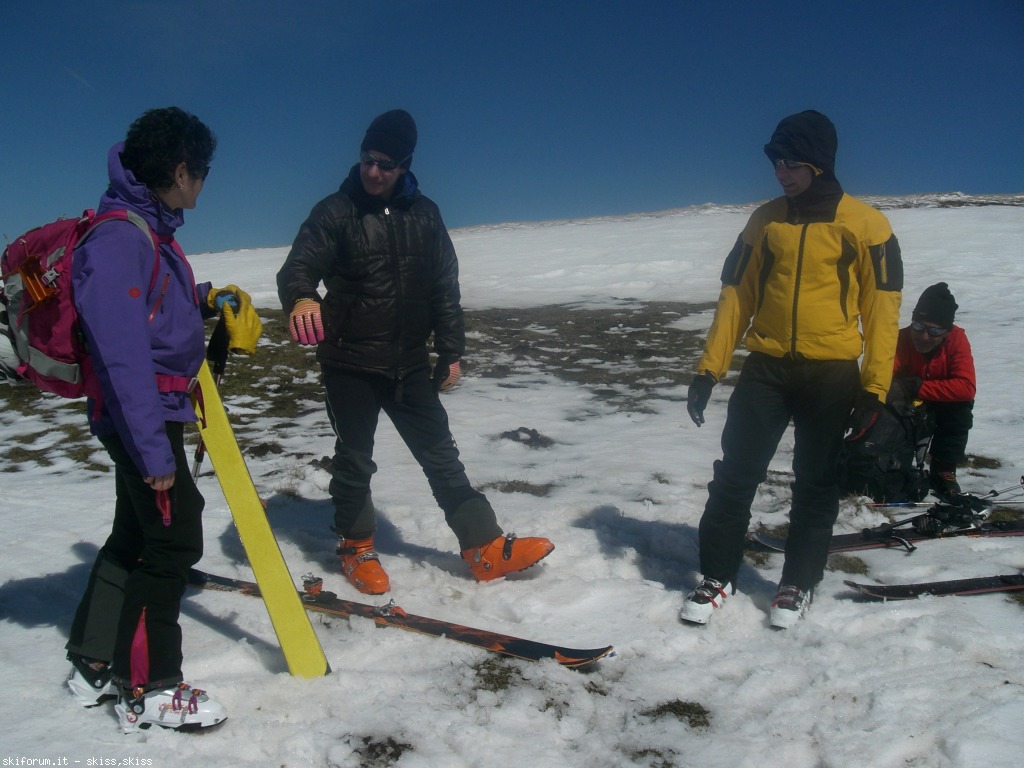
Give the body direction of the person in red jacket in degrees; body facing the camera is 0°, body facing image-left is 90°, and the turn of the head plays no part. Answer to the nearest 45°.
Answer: approximately 45°

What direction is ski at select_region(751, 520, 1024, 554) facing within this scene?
to the viewer's left

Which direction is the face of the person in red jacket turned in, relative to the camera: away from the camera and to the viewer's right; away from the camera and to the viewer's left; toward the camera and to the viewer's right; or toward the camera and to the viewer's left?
toward the camera and to the viewer's left

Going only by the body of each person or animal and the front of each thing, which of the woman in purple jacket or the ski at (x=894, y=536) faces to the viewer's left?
the ski

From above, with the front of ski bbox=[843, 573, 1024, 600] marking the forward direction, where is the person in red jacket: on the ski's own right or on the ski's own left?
on the ski's own right

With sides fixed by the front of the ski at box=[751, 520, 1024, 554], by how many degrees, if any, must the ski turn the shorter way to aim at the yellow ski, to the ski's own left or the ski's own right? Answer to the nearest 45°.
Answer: approximately 45° to the ski's own left

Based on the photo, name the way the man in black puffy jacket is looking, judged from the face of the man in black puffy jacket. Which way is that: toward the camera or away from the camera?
toward the camera

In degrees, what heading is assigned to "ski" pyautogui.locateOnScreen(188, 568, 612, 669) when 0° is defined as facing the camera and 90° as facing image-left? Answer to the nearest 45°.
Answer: approximately 270°

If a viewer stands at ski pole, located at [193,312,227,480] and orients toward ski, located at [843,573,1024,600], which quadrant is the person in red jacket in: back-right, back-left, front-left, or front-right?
front-left

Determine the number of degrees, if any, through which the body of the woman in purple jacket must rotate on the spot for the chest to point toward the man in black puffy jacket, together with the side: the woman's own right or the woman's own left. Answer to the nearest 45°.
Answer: approximately 45° to the woman's own left

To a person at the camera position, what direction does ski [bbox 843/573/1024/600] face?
facing to the left of the viewer
